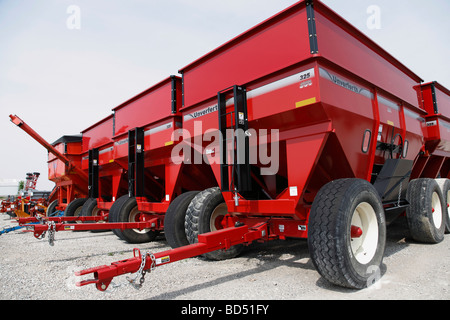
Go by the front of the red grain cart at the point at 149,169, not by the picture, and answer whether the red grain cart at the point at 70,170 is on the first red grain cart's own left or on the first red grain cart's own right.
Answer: on the first red grain cart's own right

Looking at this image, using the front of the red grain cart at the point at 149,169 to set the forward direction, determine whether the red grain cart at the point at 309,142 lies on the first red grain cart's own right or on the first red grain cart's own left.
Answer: on the first red grain cart's own left

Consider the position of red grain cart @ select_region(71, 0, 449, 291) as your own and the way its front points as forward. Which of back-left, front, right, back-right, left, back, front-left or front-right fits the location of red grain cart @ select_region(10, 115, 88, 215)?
right

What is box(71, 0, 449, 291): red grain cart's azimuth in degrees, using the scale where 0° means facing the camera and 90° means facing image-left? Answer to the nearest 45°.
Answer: approximately 45°

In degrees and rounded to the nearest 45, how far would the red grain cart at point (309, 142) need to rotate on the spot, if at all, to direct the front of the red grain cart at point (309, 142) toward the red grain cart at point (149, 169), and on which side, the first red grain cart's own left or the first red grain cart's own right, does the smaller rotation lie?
approximately 90° to the first red grain cart's own right

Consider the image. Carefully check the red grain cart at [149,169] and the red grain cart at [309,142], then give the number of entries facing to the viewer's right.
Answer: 0
